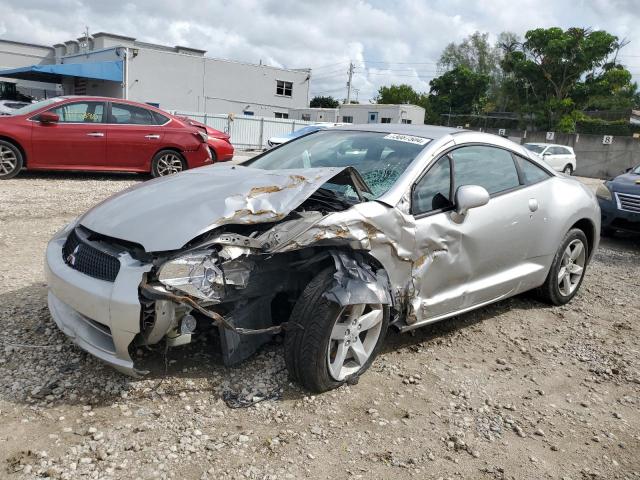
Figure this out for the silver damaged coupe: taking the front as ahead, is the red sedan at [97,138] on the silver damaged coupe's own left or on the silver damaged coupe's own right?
on the silver damaged coupe's own right

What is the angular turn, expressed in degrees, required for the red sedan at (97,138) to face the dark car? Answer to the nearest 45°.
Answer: approximately 135° to its left

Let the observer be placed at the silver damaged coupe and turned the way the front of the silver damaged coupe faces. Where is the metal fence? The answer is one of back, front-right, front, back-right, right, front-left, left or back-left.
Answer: back-right

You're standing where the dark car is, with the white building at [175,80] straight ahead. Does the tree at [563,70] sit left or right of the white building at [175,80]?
right

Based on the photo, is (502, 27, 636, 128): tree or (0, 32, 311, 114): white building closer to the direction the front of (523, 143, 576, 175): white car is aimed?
the white building

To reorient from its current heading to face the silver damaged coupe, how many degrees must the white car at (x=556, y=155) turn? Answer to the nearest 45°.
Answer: approximately 45° to its left

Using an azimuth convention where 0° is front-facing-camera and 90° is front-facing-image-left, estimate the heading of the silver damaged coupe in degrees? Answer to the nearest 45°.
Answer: approximately 45°

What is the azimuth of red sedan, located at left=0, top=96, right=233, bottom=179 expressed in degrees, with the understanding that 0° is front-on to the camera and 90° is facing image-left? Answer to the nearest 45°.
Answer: approximately 90°

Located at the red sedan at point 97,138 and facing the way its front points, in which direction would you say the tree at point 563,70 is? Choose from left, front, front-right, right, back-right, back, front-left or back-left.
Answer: back-right

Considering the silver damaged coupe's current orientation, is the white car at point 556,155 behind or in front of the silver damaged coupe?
behind

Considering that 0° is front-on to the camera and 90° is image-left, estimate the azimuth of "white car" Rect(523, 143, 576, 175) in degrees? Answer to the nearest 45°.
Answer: approximately 45°
